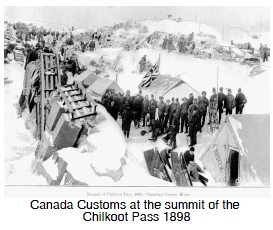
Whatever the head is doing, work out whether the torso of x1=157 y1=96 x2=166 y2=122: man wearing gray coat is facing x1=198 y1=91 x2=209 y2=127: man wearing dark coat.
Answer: no

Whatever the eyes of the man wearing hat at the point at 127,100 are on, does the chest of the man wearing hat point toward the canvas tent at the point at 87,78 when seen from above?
no

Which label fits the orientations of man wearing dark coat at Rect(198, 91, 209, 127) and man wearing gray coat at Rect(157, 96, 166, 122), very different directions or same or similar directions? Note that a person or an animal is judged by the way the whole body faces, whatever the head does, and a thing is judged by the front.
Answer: same or similar directions

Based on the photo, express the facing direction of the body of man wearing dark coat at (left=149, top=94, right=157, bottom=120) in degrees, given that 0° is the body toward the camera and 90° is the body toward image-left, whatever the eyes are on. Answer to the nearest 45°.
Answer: approximately 0°

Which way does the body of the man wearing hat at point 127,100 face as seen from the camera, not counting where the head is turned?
toward the camera

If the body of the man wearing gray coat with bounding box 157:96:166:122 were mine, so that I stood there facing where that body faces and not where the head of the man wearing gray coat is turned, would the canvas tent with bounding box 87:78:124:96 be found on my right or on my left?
on my right

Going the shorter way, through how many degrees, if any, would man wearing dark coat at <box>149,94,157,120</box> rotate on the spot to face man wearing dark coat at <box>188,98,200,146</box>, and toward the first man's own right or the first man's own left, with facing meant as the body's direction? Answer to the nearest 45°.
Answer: approximately 90° to the first man's own left

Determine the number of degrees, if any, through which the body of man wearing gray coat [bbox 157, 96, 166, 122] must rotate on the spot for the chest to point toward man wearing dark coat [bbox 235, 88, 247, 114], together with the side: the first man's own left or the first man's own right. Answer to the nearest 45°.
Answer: approximately 90° to the first man's own left

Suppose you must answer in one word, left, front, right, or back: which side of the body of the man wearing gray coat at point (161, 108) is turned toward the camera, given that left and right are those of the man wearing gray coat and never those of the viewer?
front

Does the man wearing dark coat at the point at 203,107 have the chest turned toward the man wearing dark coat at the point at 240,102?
no

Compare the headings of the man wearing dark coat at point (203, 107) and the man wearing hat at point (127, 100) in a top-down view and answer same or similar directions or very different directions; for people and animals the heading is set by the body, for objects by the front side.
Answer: same or similar directions

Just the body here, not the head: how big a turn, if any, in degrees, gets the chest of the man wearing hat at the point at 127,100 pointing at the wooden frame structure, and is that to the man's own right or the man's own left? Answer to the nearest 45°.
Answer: approximately 90° to the man's own right
